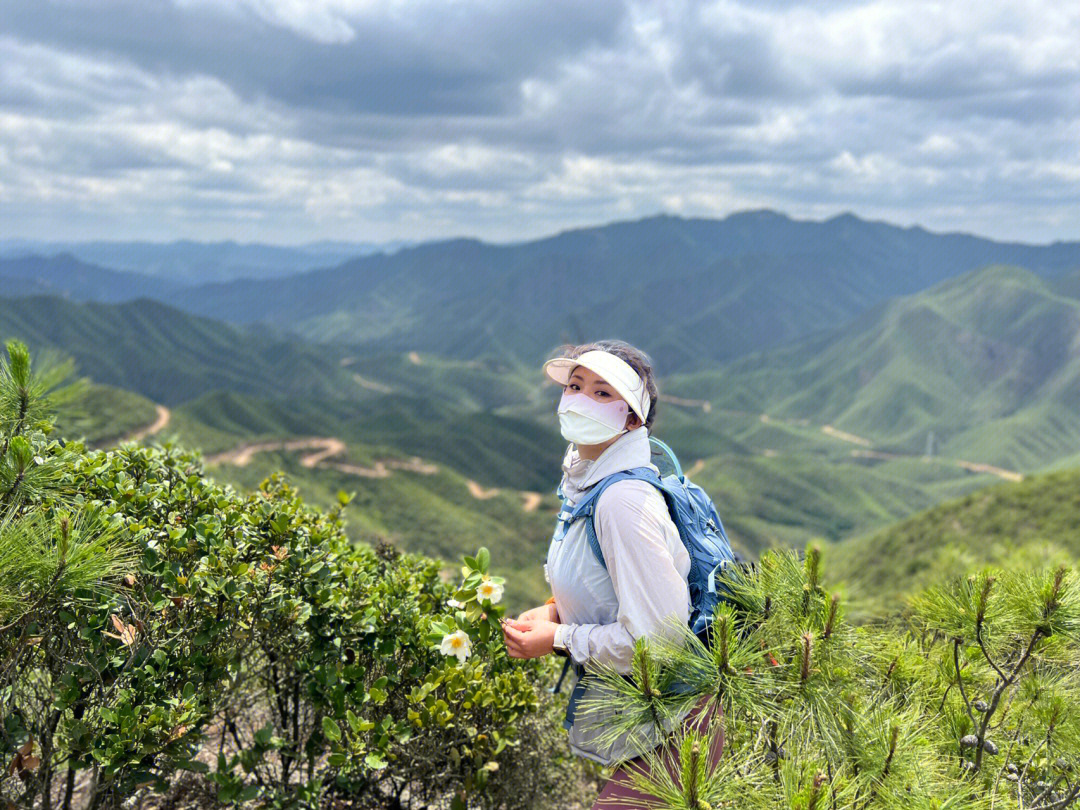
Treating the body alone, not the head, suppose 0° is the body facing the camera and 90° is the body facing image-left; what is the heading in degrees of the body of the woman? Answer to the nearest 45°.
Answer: approximately 90°

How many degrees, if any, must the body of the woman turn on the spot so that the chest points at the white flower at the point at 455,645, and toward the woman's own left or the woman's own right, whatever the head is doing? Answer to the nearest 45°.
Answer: approximately 45° to the woman's own right

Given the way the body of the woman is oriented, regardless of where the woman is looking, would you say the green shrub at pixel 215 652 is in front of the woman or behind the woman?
in front
